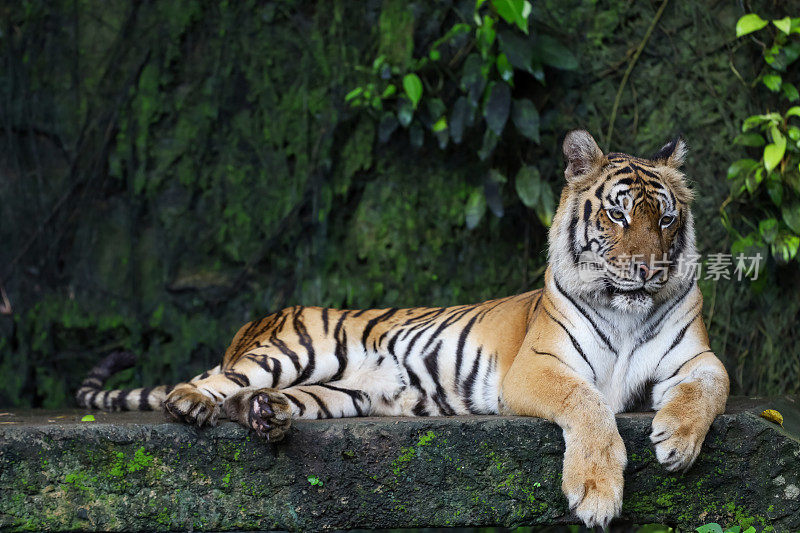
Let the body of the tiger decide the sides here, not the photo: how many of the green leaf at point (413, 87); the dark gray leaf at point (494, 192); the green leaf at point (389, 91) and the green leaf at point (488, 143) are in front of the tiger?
0

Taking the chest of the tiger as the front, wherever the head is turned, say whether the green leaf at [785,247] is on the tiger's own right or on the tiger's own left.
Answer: on the tiger's own left

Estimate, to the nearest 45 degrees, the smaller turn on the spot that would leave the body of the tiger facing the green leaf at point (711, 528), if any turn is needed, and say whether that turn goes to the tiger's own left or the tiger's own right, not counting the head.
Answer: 0° — it already faces it

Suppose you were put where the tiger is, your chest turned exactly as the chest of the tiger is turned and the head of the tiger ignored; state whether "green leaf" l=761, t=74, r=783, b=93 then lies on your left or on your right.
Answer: on your left

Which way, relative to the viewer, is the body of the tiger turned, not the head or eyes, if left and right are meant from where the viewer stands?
facing the viewer and to the right of the viewer

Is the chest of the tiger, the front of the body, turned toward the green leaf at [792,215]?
no

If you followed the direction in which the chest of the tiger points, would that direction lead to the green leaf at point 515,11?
no

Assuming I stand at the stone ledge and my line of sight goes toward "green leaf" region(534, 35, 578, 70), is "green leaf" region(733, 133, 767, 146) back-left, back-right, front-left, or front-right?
front-right

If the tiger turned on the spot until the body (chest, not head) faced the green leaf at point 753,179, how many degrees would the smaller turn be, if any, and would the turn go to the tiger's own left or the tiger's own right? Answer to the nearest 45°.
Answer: approximately 90° to the tiger's own left

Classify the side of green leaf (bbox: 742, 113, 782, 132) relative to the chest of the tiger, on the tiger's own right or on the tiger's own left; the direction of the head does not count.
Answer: on the tiger's own left

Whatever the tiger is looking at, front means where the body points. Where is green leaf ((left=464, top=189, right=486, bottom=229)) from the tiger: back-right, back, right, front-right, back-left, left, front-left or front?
back-left

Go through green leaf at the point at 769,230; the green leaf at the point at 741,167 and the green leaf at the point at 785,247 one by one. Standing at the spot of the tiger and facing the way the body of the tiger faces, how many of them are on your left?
3

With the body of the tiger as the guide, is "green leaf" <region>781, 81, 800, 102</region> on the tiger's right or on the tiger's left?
on the tiger's left

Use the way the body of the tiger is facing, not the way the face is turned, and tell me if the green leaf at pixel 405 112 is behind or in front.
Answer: behind

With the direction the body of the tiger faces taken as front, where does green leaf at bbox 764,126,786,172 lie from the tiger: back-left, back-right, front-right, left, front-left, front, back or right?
left

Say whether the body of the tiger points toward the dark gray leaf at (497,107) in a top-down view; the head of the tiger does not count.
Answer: no

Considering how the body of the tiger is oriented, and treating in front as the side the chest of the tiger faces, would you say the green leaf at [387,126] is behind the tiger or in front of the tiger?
behind

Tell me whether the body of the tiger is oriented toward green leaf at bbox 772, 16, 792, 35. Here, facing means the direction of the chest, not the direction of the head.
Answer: no
